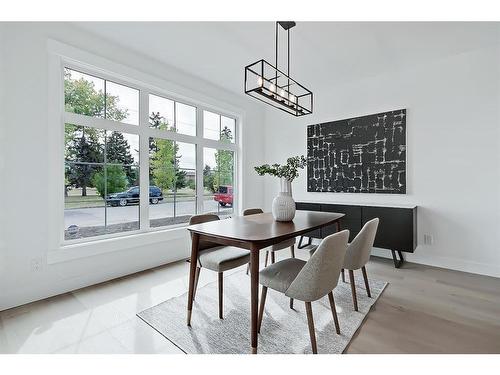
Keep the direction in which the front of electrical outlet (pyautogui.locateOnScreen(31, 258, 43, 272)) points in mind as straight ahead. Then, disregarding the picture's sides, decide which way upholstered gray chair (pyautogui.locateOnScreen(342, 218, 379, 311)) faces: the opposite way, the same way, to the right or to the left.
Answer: the opposite way

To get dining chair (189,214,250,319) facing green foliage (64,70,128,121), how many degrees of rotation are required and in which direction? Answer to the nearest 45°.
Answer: approximately 180°

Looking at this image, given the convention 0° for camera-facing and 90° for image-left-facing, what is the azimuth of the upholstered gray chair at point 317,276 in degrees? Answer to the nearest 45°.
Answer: approximately 135°

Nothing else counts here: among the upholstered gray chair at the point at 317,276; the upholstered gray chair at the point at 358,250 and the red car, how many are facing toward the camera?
0

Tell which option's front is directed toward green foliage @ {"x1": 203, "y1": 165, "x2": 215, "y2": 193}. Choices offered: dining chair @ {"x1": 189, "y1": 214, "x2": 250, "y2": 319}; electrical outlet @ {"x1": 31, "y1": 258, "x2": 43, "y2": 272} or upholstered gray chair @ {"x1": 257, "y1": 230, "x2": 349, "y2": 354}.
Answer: the upholstered gray chair

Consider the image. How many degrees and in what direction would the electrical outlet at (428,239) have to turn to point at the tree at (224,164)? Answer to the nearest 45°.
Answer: approximately 90° to its right

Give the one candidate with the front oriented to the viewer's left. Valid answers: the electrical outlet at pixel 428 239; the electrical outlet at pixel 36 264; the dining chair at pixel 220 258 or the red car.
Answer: the red car

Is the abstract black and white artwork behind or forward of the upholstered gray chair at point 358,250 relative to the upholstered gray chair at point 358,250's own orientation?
forward

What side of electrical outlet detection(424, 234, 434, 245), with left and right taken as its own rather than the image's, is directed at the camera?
front
